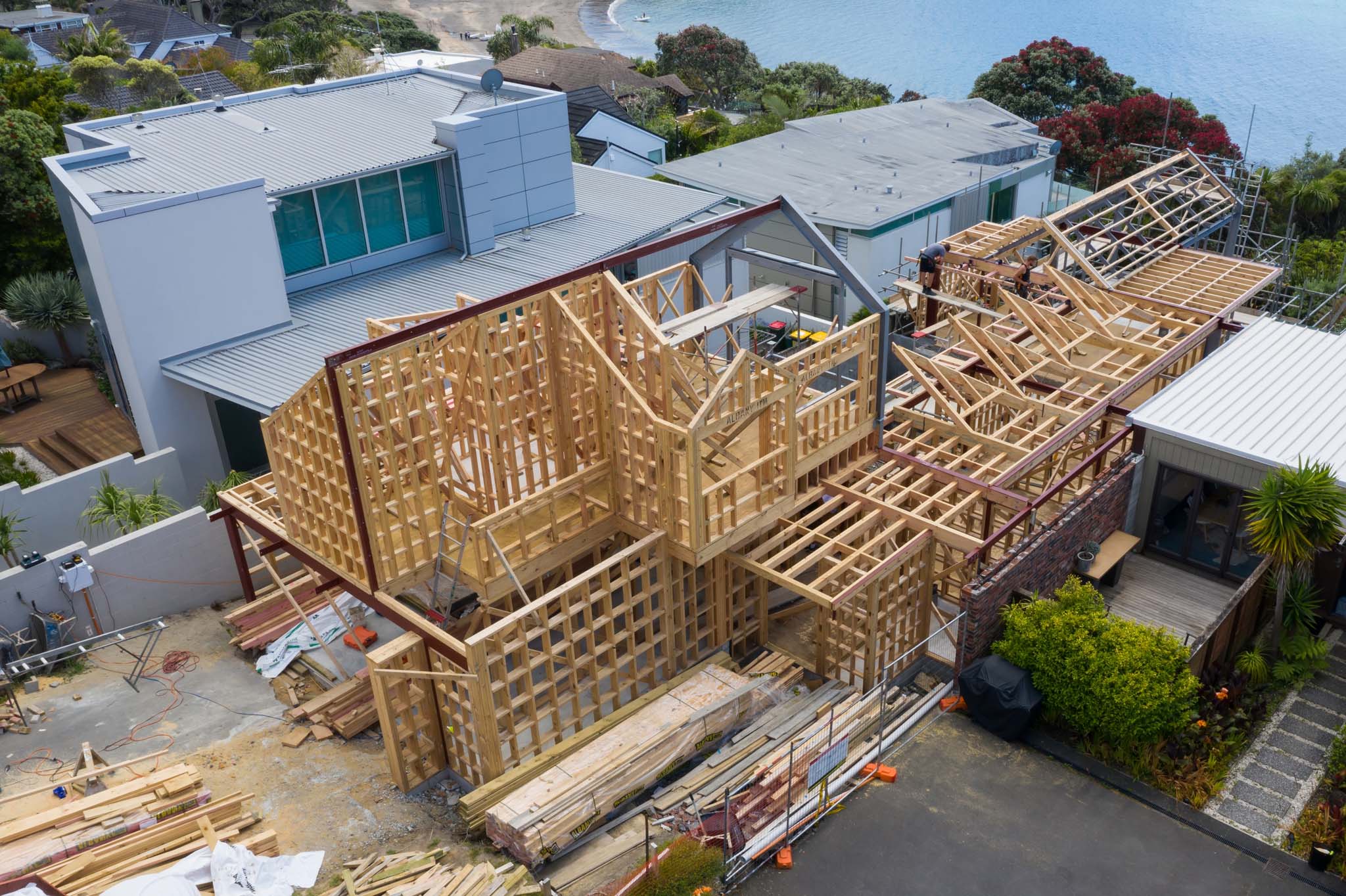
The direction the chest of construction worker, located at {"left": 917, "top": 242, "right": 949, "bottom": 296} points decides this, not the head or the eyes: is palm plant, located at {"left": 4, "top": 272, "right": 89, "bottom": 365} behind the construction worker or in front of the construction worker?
behind

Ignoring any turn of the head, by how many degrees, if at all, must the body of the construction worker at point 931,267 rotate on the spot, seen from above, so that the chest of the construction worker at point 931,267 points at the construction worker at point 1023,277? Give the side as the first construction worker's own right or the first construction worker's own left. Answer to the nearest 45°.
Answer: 0° — they already face them

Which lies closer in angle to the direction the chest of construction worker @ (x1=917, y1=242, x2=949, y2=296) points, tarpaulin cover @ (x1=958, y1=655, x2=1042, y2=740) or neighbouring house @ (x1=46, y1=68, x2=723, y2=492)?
the tarpaulin cover

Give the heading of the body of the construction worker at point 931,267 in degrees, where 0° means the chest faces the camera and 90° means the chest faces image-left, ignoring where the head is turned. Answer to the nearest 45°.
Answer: approximately 270°

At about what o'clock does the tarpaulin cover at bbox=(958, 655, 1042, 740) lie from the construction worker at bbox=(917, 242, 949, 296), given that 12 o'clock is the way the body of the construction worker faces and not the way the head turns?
The tarpaulin cover is roughly at 3 o'clock from the construction worker.

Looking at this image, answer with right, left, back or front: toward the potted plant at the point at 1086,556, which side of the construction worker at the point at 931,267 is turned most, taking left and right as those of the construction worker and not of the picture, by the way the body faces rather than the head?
right

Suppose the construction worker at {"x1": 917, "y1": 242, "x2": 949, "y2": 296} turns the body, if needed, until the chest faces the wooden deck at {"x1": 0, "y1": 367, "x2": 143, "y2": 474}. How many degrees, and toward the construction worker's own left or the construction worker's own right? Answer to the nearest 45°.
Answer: approximately 180°

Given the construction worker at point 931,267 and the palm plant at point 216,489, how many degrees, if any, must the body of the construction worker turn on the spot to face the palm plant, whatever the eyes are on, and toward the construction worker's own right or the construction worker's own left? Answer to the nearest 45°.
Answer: approximately 135° to the construction worker's own right

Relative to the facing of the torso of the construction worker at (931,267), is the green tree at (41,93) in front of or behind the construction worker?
behind
